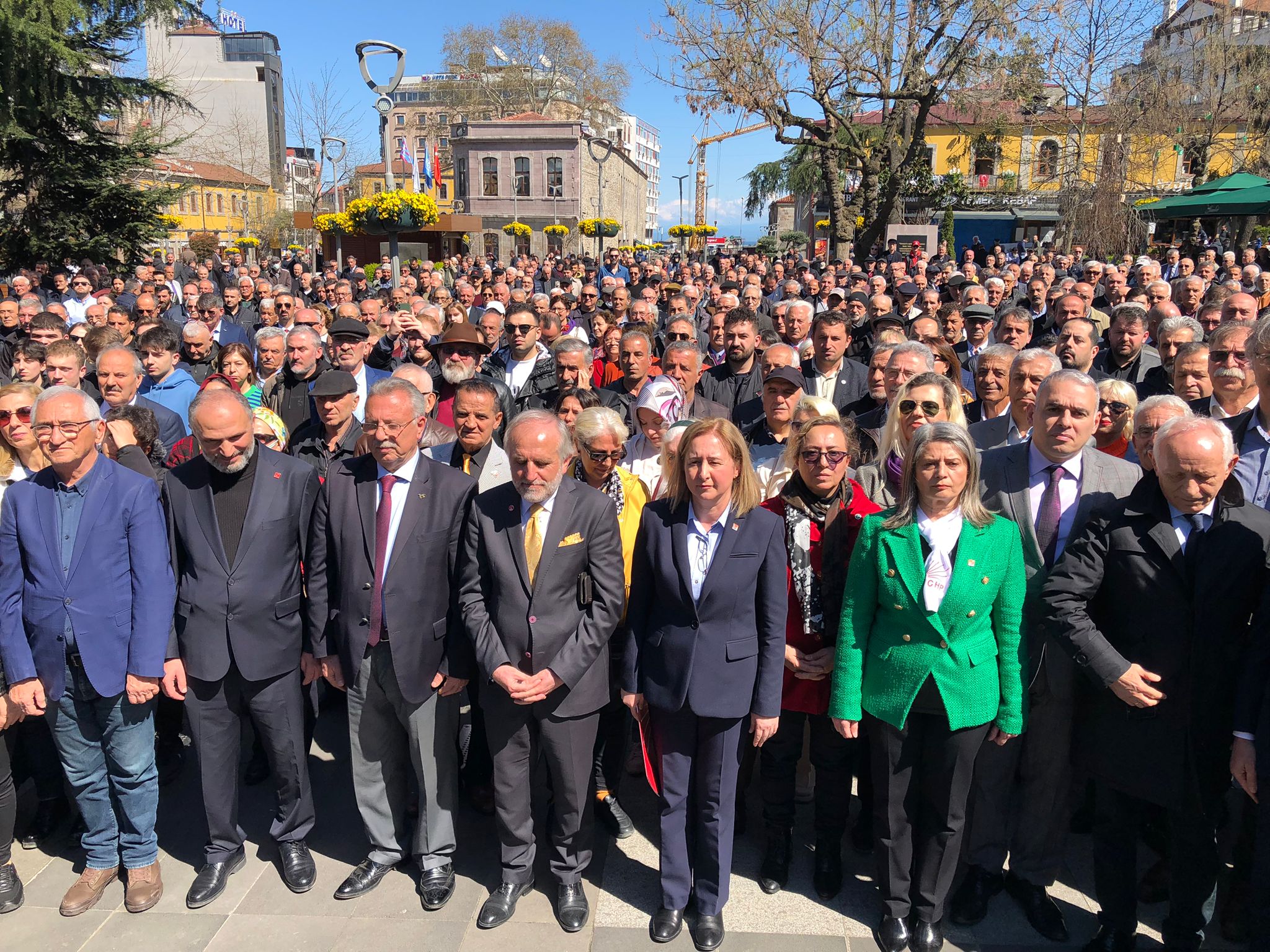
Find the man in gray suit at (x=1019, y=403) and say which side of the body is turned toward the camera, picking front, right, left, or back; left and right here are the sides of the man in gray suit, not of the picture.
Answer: front

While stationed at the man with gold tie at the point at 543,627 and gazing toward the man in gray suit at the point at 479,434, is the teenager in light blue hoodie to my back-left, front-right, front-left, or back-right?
front-left

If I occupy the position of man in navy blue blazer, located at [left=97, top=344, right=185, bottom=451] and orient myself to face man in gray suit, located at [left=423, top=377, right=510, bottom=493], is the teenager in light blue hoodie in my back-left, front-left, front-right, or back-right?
back-left

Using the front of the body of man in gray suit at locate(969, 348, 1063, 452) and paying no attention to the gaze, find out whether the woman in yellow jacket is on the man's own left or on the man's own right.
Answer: on the man's own right

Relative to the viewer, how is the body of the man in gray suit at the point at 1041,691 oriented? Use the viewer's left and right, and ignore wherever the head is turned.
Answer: facing the viewer

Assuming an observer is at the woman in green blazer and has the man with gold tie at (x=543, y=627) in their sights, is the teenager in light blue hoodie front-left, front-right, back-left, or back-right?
front-right

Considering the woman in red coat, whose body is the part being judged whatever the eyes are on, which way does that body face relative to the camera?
toward the camera

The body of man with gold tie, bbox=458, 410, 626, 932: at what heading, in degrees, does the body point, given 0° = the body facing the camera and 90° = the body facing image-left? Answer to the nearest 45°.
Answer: approximately 0°

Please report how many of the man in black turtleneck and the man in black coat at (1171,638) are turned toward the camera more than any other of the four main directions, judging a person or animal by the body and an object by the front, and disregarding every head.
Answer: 2
